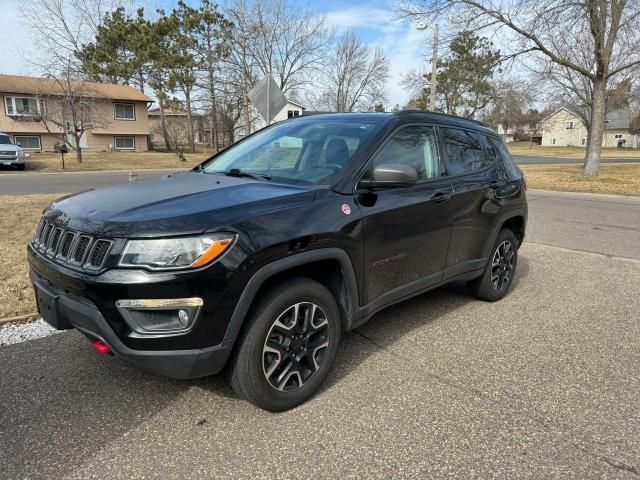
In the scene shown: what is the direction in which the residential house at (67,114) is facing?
toward the camera

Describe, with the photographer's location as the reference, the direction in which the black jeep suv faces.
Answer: facing the viewer and to the left of the viewer

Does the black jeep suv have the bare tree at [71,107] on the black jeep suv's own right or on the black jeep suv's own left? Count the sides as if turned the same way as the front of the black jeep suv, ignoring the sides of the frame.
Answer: on the black jeep suv's own right

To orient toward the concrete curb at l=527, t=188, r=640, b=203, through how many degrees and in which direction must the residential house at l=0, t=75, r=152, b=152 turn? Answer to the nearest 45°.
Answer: approximately 45° to its left

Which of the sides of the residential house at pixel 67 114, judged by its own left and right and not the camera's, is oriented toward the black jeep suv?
front

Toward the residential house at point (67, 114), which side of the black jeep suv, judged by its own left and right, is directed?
right

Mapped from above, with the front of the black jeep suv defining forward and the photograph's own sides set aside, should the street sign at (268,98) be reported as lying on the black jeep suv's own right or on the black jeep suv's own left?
on the black jeep suv's own right

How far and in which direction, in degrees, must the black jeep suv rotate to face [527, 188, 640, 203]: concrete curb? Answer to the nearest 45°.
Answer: approximately 180°

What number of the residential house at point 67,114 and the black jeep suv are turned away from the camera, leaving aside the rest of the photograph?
0

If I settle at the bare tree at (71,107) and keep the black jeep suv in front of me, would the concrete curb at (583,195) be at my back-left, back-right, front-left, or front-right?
front-left

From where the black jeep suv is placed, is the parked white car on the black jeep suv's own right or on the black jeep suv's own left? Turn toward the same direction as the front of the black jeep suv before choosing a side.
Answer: on the black jeep suv's own right
